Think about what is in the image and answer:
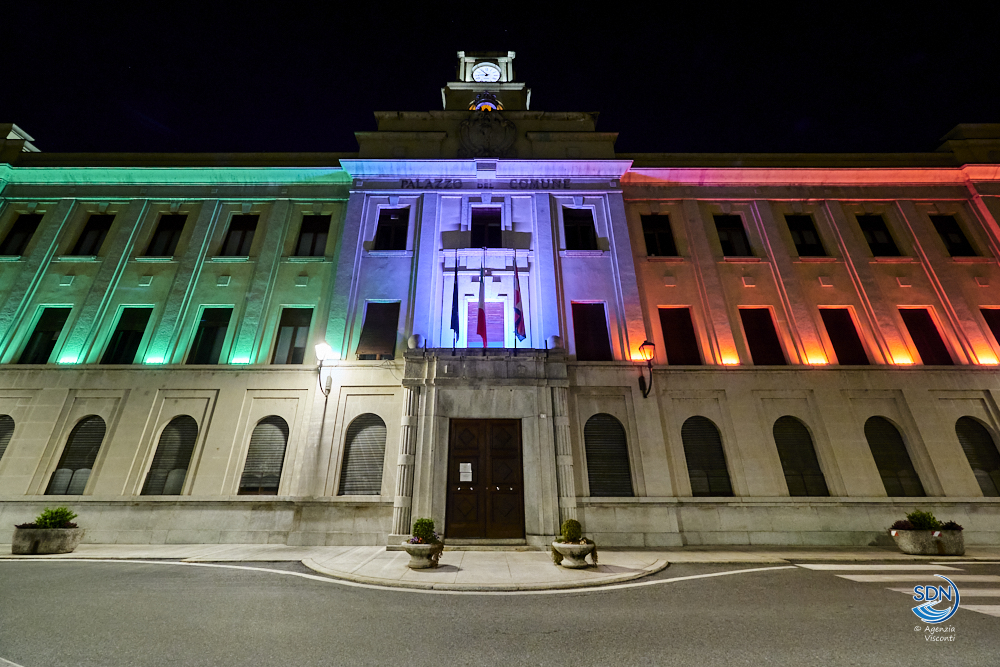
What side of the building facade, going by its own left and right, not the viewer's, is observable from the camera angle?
front

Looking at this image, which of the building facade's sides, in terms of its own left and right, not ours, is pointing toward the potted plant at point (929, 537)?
left

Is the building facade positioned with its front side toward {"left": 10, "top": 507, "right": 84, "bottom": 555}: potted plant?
no

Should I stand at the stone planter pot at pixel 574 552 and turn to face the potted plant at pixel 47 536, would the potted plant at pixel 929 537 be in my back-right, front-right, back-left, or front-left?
back-right
